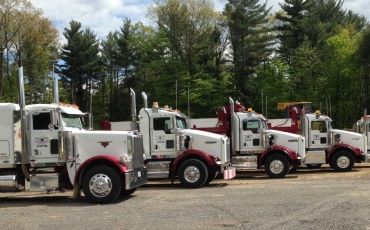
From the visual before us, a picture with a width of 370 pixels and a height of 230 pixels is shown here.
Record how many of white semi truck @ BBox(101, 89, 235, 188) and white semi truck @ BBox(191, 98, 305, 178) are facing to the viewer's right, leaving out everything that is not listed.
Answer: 2

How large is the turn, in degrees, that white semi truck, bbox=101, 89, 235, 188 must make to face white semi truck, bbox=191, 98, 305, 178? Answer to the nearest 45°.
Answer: approximately 45° to its left

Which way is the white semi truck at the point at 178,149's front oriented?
to the viewer's right

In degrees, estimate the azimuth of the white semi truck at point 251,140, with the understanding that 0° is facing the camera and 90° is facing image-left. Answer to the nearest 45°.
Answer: approximately 270°

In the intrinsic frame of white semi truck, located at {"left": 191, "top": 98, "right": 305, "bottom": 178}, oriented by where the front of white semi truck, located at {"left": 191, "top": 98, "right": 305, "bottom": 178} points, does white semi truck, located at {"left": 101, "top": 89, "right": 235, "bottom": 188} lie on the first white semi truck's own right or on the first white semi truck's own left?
on the first white semi truck's own right
